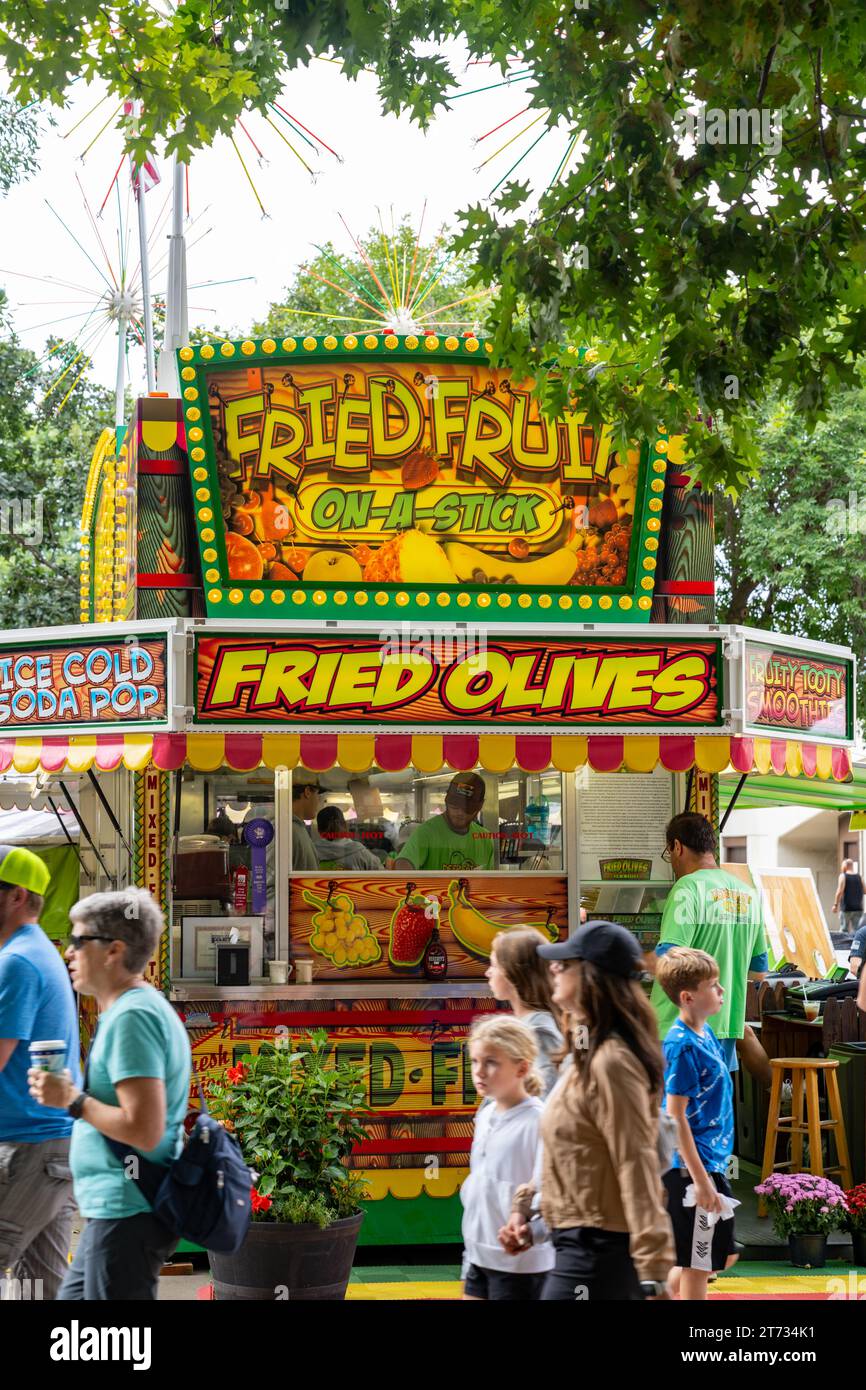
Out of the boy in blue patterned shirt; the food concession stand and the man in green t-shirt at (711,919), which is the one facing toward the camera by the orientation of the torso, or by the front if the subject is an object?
the food concession stand

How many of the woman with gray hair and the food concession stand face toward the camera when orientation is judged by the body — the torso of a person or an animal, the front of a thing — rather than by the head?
1

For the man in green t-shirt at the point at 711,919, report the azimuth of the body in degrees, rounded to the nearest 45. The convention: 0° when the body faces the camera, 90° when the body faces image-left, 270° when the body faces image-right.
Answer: approximately 135°

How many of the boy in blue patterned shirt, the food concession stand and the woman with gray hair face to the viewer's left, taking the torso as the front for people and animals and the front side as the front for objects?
1

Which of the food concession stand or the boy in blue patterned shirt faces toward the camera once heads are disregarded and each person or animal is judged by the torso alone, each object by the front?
the food concession stand

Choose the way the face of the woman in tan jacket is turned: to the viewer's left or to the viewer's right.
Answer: to the viewer's left

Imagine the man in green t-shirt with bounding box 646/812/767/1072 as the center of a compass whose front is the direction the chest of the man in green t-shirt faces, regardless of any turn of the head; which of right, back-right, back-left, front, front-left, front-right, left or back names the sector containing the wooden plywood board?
front-right

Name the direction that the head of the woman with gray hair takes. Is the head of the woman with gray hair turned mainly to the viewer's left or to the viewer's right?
to the viewer's left

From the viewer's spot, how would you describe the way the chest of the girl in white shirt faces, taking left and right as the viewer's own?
facing the viewer and to the left of the viewer
